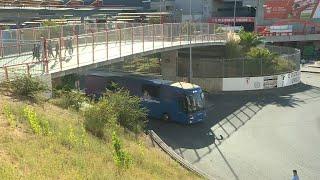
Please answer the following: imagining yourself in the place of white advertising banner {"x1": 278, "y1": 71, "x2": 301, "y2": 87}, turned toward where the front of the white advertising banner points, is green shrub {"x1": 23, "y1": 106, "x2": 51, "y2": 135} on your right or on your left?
on your right

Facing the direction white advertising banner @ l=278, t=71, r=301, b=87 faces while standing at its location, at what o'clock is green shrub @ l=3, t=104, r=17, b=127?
The green shrub is roughly at 2 o'clock from the white advertising banner.

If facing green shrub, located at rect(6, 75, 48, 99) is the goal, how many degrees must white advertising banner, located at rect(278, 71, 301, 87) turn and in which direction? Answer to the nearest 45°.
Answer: approximately 45° to its right

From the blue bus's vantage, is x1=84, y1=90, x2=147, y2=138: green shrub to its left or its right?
on its right

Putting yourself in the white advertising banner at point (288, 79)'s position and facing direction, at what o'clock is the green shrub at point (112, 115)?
The green shrub is roughly at 2 o'clock from the white advertising banner.

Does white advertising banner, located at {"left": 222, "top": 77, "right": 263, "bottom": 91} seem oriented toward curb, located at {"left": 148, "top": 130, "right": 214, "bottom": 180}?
yes

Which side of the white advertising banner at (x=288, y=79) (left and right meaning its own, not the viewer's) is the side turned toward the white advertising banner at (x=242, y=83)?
right

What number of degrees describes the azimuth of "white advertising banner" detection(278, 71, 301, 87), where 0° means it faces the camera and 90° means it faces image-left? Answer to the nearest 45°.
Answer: approximately 315°

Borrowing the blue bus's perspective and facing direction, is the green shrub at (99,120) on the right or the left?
on its right

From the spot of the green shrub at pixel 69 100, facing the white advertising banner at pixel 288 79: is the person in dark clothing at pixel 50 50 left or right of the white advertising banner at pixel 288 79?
left

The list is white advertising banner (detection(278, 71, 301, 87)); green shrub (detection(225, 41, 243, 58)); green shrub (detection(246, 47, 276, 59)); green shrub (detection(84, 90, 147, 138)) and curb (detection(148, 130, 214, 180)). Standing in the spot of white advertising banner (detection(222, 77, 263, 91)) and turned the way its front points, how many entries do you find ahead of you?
2
